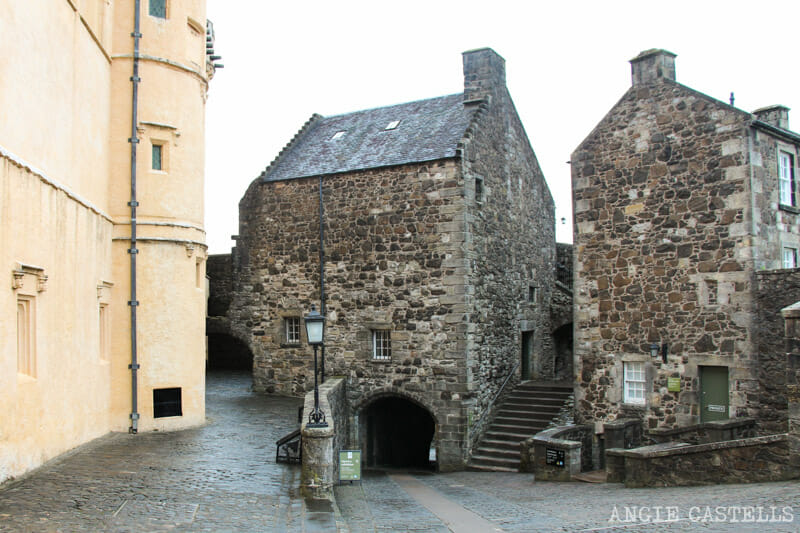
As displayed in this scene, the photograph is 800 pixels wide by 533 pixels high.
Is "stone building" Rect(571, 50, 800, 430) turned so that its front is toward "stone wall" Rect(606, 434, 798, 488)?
yes

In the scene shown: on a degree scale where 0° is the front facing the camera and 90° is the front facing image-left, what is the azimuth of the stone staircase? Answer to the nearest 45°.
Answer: approximately 0°

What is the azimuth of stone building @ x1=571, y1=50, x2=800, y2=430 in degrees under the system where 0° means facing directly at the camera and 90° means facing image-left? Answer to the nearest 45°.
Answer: approximately 0°
